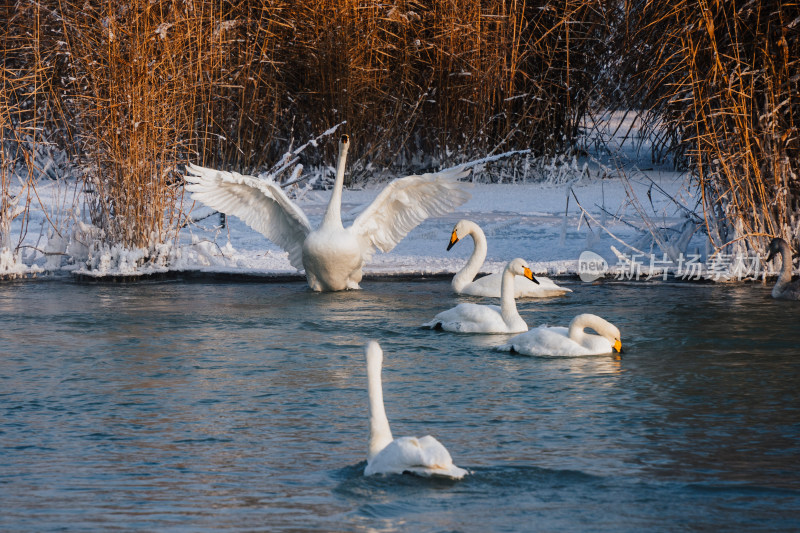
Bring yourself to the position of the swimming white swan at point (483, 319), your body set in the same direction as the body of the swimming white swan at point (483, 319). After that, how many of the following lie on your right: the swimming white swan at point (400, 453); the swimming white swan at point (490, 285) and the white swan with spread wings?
1

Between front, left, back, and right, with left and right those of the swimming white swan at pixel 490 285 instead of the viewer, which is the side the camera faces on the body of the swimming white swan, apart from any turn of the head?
left

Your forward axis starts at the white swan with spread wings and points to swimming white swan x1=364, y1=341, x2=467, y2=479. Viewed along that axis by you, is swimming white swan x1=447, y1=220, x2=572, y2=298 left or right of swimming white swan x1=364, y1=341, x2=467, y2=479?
left

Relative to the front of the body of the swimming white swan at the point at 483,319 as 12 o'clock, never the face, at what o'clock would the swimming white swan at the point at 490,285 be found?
the swimming white swan at the point at 490,285 is roughly at 9 o'clock from the swimming white swan at the point at 483,319.

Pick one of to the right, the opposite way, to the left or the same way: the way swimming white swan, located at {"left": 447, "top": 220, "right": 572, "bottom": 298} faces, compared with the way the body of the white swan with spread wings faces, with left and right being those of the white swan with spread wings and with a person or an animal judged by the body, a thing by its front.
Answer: to the right

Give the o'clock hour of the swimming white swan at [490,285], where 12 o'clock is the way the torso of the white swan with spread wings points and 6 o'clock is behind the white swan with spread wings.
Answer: The swimming white swan is roughly at 10 o'clock from the white swan with spread wings.

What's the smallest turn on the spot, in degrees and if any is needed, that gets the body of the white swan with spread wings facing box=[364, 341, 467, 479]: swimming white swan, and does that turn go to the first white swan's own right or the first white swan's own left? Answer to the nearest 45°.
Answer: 0° — it already faces it

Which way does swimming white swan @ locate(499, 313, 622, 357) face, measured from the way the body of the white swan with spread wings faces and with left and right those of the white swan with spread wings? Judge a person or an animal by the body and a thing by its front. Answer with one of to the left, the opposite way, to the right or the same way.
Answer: to the left

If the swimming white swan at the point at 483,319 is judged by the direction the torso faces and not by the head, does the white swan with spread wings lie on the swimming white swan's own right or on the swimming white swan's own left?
on the swimming white swan's own left

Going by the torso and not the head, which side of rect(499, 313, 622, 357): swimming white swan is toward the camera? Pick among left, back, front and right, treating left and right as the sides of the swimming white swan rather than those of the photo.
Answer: right

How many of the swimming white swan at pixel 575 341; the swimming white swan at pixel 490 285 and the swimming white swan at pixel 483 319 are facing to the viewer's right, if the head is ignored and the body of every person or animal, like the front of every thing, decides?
2

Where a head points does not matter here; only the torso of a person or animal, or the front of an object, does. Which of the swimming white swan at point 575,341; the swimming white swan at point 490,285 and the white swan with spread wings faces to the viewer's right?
the swimming white swan at point 575,341

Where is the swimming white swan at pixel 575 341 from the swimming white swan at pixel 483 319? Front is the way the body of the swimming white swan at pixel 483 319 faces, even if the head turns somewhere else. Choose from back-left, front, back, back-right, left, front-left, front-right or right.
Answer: front-right

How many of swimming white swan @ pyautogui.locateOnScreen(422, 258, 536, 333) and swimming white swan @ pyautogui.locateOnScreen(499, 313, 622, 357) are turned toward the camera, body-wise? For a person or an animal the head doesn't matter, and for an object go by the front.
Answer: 0

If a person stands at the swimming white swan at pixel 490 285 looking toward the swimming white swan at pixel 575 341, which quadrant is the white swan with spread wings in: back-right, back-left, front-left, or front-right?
back-right

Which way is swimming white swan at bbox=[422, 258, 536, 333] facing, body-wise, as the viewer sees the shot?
to the viewer's right

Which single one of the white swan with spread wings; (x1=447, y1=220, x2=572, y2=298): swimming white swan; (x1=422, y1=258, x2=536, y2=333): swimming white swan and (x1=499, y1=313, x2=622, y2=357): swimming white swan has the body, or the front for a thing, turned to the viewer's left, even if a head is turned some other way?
(x1=447, y1=220, x2=572, y2=298): swimming white swan
